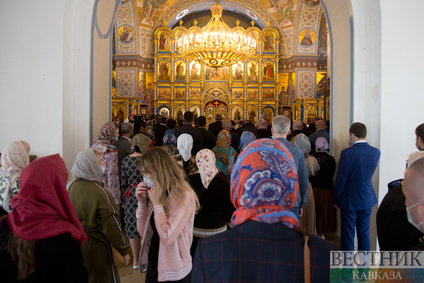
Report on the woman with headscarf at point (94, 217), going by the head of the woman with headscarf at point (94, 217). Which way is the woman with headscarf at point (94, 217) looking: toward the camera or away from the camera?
away from the camera

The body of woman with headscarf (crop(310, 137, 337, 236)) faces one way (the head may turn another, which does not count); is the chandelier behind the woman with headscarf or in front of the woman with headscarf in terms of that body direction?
in front

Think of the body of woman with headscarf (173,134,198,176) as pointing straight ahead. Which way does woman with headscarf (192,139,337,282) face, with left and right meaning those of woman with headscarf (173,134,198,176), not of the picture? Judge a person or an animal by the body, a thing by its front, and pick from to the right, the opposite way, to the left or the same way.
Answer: the same way

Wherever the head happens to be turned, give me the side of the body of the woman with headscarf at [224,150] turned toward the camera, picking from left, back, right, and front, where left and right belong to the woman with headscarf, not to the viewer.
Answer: back

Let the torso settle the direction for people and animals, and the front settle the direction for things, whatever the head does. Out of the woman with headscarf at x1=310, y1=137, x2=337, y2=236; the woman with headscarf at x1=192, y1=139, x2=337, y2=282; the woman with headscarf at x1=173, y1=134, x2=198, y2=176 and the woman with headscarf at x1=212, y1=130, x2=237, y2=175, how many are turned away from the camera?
4

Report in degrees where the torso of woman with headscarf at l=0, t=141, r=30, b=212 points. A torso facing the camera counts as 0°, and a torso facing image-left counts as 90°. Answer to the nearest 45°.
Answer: approximately 225°

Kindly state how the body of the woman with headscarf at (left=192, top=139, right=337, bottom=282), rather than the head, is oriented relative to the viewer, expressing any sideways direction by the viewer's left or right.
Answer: facing away from the viewer

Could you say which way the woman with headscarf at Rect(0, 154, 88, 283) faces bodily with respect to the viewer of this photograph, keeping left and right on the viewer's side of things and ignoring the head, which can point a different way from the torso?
facing away from the viewer and to the right of the viewer

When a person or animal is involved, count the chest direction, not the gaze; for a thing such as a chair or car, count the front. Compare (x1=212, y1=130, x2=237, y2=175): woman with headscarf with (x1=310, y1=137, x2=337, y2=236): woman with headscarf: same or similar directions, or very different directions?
same or similar directions

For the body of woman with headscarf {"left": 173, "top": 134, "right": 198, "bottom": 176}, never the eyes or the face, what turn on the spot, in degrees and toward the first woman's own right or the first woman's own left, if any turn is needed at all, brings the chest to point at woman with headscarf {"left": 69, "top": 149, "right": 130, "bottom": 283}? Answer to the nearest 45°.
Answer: approximately 180°

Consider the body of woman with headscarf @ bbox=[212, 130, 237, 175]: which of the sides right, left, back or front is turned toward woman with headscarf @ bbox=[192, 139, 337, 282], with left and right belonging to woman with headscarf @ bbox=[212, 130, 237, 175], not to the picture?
back

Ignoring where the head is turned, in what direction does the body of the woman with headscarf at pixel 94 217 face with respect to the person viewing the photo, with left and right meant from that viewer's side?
facing away from the viewer and to the right of the viewer

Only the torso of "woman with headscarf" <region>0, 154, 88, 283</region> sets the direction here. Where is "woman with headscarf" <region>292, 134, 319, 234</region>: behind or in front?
in front

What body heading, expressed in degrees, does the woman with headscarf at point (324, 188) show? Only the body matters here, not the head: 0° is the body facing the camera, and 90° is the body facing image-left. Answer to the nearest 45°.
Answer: approximately 180°

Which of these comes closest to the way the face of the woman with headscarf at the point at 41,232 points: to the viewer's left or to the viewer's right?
to the viewer's right
